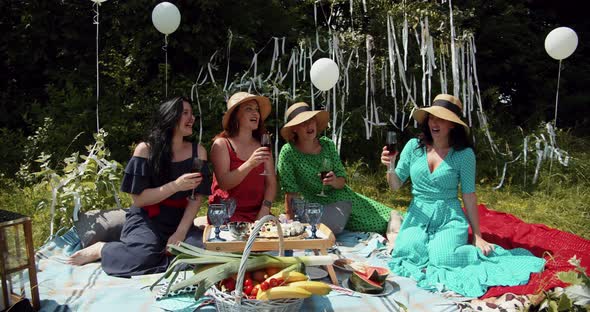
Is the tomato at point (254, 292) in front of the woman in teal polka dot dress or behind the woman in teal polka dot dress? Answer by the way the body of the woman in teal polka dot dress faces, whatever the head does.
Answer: in front

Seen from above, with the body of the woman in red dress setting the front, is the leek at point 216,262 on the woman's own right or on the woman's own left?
on the woman's own right

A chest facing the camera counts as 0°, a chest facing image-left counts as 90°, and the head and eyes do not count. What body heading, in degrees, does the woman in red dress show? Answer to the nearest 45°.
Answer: approximately 315°

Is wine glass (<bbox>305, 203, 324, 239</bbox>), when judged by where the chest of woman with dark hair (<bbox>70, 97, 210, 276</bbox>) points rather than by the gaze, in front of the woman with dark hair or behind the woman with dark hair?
in front

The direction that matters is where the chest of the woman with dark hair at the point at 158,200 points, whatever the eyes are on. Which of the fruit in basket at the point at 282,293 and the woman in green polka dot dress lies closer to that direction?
the fruit in basket

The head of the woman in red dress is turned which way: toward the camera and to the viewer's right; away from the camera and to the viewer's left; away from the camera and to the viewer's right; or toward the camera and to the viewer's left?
toward the camera and to the viewer's right

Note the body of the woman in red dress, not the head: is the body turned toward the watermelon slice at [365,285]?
yes

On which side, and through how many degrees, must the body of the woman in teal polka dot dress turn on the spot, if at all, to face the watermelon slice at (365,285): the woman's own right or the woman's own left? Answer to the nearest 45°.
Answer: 0° — they already face it

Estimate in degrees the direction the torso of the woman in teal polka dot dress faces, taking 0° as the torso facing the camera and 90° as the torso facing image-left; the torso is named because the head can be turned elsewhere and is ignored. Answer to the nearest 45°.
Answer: approximately 45°

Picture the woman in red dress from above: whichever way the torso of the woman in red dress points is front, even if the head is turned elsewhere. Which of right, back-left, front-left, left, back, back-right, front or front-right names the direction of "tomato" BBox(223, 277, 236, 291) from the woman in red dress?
front-right

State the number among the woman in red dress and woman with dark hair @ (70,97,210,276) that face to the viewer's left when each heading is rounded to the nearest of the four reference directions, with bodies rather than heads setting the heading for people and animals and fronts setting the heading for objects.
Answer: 0

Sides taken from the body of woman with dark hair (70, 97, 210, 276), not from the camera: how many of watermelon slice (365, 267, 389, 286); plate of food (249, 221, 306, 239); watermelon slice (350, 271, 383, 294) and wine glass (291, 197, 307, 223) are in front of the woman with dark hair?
4
